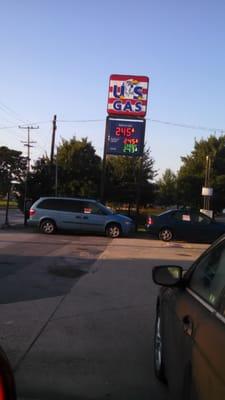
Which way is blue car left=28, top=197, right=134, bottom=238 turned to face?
to the viewer's right

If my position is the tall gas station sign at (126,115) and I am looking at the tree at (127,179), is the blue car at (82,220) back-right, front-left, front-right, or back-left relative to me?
back-left
